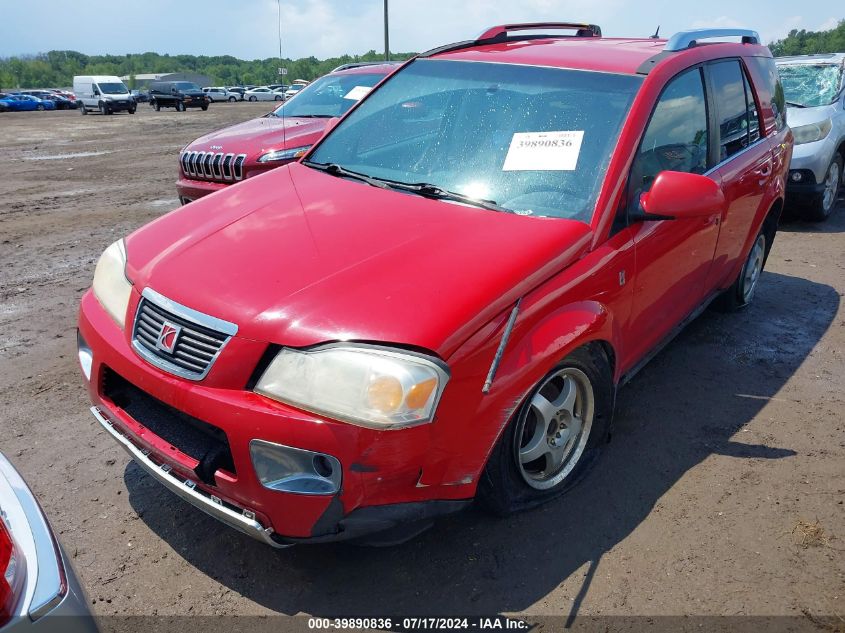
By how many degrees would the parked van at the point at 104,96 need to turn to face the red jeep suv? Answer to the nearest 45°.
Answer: approximately 45° to its right

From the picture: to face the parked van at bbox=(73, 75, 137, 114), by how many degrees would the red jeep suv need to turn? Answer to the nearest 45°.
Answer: approximately 135° to its right

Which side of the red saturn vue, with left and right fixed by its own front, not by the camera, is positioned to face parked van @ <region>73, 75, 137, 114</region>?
right

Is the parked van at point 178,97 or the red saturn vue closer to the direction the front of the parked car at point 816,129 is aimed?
the red saturn vue

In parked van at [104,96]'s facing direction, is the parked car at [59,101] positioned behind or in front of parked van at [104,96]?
behind

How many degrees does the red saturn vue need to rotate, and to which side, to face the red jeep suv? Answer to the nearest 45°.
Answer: approximately 135° to its right

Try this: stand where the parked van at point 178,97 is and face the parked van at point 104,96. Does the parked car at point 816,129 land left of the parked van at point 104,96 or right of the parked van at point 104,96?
left

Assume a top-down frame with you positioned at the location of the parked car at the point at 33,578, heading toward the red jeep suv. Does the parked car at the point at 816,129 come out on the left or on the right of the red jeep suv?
right

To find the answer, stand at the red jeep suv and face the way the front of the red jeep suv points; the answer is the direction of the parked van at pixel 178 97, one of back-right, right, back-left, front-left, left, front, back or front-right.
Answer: back-right
